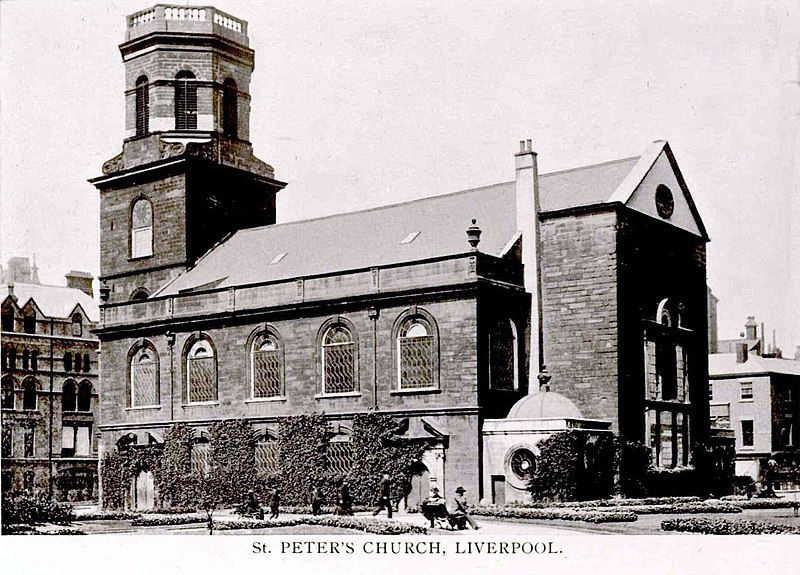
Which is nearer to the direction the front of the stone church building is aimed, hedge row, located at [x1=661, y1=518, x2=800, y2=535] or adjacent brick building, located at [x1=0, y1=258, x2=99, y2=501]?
the adjacent brick building

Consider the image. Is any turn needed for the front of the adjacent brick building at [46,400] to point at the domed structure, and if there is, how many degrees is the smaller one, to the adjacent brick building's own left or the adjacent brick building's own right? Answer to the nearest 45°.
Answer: approximately 45° to the adjacent brick building's own left

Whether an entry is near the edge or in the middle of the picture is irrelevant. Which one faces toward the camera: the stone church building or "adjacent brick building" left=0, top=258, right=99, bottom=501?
the adjacent brick building

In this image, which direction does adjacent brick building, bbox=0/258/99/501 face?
toward the camera

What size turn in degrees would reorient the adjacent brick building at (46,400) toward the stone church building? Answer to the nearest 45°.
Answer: approximately 45° to its left

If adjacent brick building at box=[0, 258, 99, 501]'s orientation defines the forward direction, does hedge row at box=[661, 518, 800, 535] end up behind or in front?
in front

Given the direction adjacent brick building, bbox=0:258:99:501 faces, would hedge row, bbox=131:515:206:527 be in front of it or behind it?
in front

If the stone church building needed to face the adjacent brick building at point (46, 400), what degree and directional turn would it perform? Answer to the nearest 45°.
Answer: approximately 90° to its right

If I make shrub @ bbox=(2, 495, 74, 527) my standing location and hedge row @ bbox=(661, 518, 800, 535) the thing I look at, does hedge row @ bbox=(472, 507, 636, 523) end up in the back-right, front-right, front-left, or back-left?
front-left
